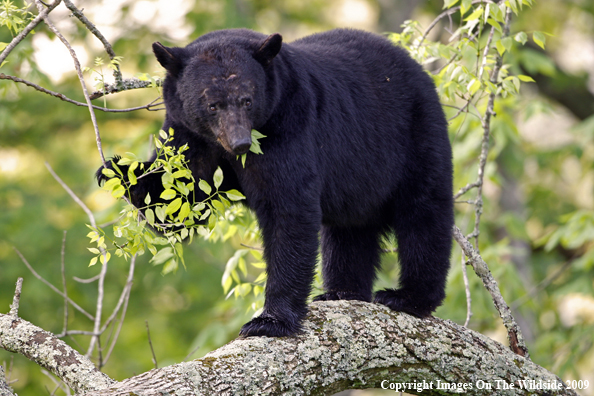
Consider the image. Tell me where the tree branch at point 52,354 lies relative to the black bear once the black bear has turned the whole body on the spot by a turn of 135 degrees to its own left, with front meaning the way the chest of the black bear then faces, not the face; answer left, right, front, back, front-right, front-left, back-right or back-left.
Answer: back-right

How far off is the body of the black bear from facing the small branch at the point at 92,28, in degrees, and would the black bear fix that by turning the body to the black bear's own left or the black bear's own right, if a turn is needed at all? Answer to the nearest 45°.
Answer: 0° — it already faces it

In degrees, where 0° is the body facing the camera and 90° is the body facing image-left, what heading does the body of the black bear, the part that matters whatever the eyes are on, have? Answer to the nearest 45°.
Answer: approximately 45°
